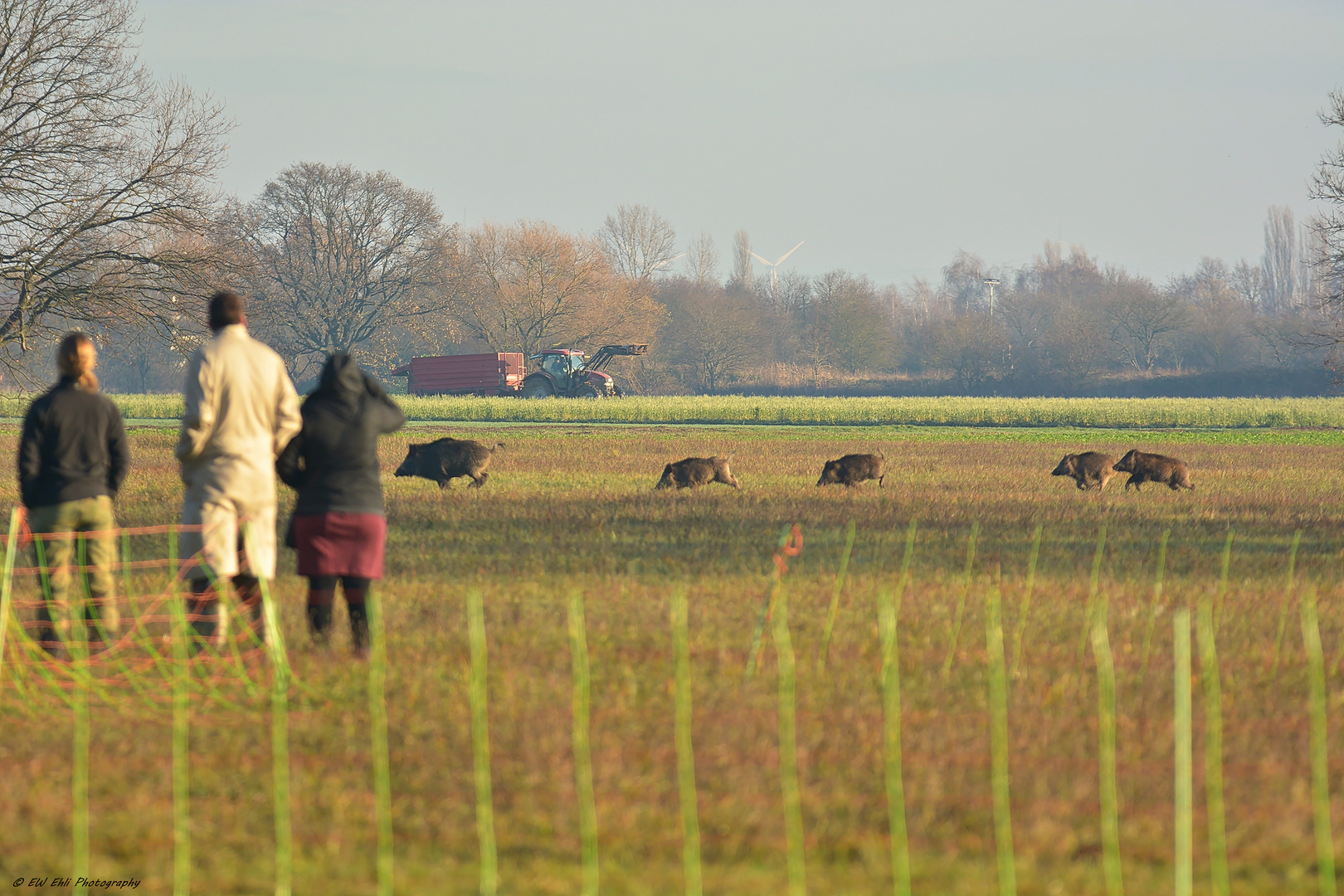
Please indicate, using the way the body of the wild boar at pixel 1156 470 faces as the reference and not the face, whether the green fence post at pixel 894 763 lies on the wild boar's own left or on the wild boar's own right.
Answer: on the wild boar's own left

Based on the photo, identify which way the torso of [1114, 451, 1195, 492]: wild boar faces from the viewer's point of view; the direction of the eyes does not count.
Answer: to the viewer's left

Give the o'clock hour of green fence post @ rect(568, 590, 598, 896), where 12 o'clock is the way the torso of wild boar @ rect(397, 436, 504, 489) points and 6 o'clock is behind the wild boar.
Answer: The green fence post is roughly at 9 o'clock from the wild boar.

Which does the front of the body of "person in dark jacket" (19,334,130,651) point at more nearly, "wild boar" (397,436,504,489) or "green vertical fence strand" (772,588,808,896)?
the wild boar

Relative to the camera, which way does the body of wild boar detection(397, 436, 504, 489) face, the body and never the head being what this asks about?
to the viewer's left

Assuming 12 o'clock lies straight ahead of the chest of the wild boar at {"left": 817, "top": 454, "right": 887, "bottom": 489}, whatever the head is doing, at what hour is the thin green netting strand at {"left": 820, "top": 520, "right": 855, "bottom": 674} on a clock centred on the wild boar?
The thin green netting strand is roughly at 9 o'clock from the wild boar.

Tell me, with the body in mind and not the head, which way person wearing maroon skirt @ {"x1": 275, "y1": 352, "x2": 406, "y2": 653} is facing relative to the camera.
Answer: away from the camera

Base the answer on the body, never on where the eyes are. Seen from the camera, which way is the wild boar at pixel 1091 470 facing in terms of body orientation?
to the viewer's left

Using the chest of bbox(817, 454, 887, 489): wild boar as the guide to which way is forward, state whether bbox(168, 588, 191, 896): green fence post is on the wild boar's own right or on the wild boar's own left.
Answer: on the wild boar's own left

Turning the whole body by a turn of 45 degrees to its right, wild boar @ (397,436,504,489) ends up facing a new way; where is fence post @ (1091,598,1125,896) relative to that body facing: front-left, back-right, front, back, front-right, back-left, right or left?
back-left

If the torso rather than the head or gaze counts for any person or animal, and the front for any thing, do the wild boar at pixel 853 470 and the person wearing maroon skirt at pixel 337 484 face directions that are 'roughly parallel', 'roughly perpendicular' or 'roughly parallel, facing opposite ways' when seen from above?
roughly perpendicular

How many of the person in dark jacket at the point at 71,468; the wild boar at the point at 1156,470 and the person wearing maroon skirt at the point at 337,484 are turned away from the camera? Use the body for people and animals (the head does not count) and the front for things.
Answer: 2

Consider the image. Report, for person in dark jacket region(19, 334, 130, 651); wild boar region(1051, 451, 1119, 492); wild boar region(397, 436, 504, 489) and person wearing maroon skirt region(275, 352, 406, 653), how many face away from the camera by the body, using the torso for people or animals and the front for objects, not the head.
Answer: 2

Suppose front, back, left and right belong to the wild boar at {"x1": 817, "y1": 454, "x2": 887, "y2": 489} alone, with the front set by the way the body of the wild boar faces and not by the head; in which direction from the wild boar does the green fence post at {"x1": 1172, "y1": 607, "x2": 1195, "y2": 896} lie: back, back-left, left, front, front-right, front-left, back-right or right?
left
